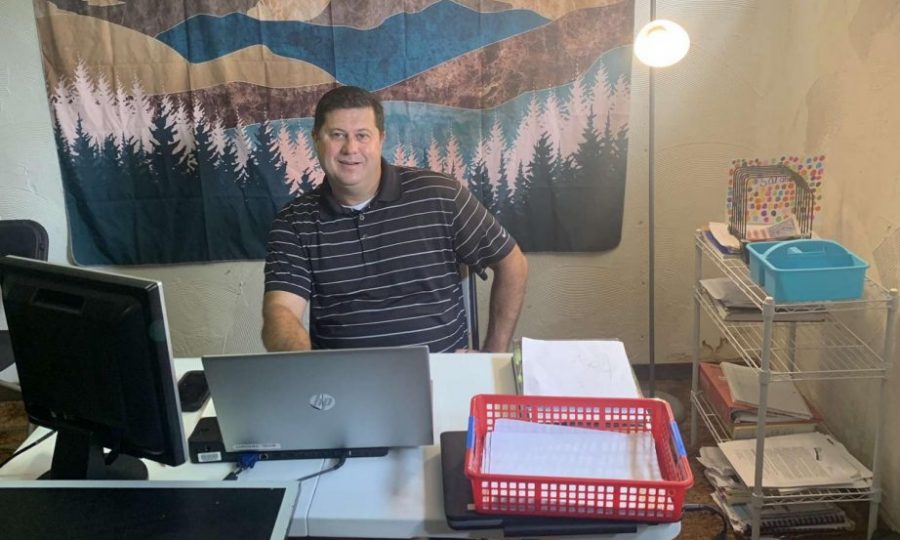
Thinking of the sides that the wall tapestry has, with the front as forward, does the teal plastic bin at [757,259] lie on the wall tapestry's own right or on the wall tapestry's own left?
on the wall tapestry's own left

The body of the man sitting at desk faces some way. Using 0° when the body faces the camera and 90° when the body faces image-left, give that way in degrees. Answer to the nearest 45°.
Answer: approximately 0°

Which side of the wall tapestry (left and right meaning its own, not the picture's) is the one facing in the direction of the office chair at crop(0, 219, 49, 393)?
right

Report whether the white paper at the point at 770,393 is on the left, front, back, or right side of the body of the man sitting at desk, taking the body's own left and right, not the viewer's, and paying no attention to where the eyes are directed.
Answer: left

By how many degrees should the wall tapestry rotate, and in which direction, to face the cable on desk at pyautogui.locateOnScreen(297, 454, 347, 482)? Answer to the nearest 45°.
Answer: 0° — it already faces it

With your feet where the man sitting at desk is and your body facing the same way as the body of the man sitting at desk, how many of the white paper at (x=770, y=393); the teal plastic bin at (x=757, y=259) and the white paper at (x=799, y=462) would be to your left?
3

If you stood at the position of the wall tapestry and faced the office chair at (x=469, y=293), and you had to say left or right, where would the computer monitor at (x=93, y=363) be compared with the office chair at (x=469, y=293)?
right

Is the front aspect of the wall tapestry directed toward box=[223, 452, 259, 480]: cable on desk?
yes
